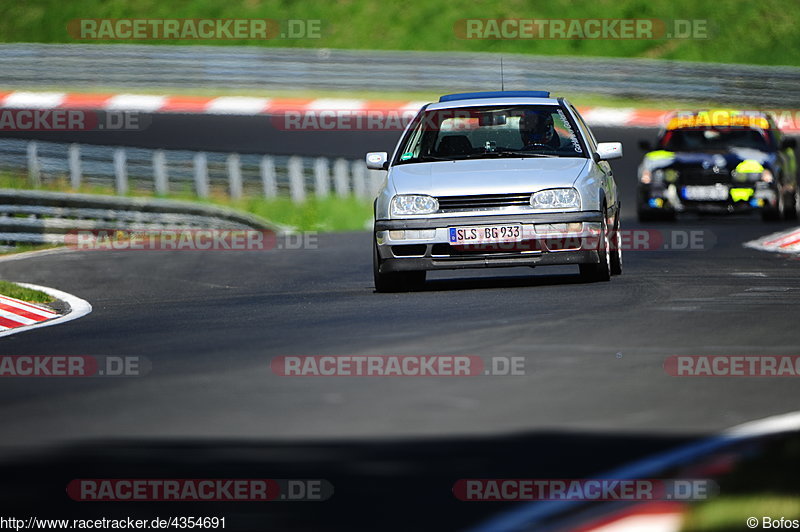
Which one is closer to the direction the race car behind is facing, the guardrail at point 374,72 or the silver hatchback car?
the silver hatchback car

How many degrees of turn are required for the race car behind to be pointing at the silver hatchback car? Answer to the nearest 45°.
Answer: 0° — it already faces it

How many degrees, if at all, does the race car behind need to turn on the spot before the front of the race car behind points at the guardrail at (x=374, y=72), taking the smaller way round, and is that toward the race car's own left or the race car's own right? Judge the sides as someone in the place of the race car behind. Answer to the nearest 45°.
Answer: approximately 135° to the race car's own right

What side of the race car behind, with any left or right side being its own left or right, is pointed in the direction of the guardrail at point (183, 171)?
right

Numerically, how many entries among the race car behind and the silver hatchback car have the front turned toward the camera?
2

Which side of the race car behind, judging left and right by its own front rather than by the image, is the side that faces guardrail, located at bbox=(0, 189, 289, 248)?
right

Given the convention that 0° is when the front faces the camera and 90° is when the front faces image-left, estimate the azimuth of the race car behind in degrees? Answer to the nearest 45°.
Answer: approximately 0°

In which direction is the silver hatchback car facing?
toward the camera
